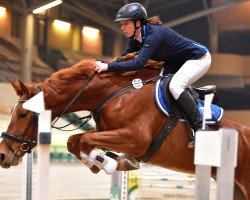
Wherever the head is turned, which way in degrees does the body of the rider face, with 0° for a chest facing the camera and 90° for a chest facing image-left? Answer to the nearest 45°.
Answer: approximately 90°

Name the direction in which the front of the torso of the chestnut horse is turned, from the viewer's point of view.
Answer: to the viewer's left

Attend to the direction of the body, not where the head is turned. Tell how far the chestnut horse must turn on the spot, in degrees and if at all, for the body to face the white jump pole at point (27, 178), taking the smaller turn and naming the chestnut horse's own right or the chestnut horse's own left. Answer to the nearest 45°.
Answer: approximately 45° to the chestnut horse's own right

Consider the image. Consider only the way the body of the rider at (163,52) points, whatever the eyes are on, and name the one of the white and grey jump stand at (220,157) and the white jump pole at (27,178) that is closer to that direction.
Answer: the white jump pole

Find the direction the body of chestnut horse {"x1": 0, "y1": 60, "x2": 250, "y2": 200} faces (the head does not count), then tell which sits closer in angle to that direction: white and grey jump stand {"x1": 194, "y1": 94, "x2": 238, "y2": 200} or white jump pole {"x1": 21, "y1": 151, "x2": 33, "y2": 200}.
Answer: the white jump pole
